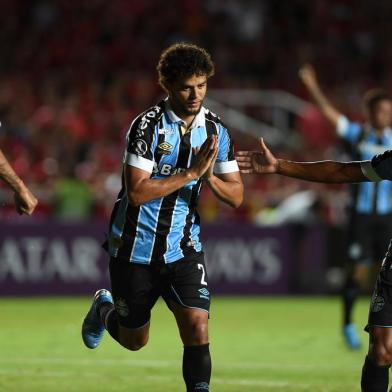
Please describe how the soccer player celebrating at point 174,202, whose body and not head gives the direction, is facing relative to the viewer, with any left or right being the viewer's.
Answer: facing the viewer and to the right of the viewer

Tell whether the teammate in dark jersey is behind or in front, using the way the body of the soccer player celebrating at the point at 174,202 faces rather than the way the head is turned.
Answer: in front

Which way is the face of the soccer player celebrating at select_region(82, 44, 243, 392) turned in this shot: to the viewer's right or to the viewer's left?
to the viewer's right
